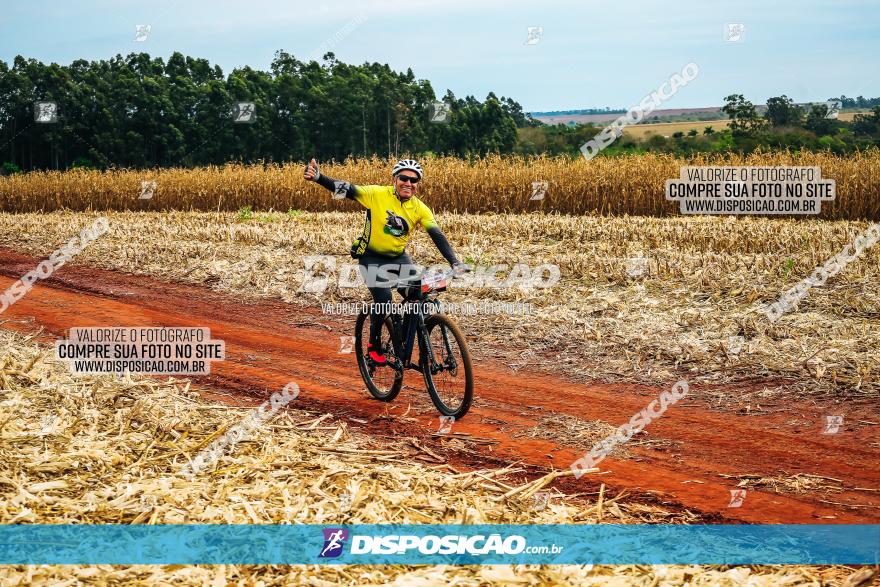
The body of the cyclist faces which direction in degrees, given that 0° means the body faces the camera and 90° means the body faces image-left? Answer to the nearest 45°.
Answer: approximately 315°

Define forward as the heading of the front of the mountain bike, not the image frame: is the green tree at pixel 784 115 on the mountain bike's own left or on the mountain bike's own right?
on the mountain bike's own left

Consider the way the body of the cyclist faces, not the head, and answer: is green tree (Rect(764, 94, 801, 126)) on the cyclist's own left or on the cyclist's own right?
on the cyclist's own left

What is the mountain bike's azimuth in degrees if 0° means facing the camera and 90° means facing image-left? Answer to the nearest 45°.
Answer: approximately 315°
